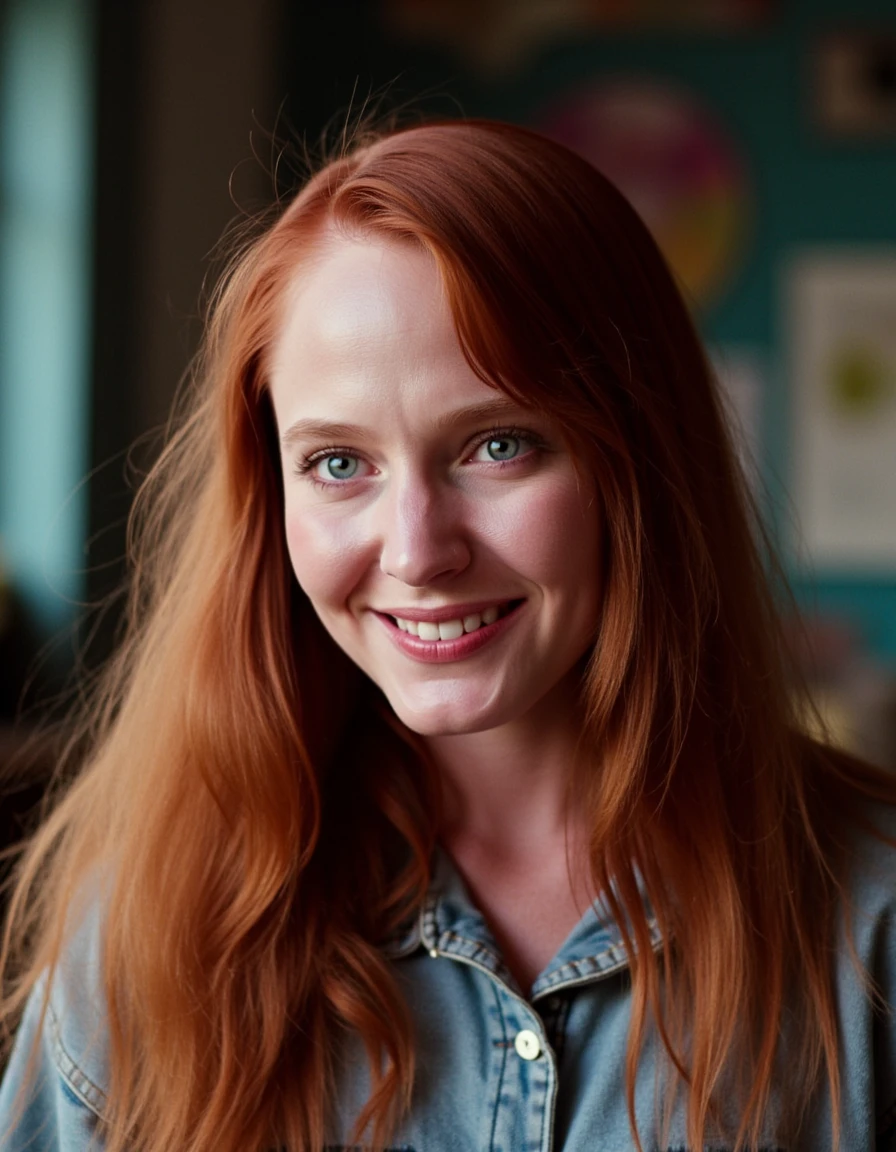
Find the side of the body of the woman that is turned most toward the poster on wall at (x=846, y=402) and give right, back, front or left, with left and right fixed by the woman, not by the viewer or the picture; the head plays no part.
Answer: back

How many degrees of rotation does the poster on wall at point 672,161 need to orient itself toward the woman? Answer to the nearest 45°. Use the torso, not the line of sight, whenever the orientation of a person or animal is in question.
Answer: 0° — it already faces them

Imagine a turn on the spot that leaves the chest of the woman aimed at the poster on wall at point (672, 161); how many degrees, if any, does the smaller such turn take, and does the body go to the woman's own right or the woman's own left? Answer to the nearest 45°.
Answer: approximately 180°

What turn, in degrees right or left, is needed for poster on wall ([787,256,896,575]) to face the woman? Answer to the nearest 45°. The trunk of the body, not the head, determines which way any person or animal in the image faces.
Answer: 0° — it already faces them

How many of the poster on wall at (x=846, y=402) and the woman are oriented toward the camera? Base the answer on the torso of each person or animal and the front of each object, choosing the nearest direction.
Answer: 2

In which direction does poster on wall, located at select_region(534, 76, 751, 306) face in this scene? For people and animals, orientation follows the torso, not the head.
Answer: toward the camera

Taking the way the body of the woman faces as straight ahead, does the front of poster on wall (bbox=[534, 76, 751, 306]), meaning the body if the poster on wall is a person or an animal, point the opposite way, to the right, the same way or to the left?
the same way

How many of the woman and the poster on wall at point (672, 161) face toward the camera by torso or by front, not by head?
2

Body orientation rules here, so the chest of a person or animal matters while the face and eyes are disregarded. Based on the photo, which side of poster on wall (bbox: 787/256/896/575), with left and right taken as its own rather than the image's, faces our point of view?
front

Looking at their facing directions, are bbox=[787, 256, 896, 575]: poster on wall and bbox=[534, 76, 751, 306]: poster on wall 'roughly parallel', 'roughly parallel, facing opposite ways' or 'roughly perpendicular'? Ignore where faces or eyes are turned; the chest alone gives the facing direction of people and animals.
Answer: roughly parallel

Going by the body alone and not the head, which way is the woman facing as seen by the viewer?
toward the camera

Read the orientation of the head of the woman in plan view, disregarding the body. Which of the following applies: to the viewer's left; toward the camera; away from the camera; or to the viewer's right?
toward the camera
